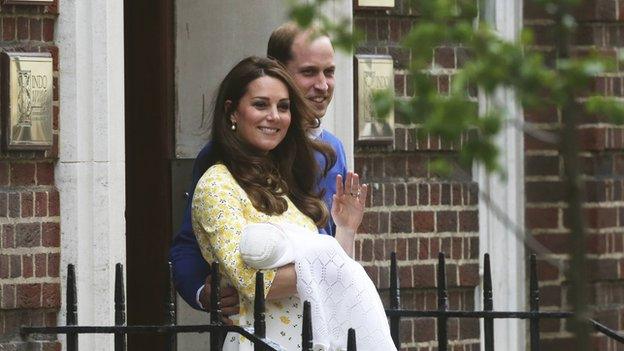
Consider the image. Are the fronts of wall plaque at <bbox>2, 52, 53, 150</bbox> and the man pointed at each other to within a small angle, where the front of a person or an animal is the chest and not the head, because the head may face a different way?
no

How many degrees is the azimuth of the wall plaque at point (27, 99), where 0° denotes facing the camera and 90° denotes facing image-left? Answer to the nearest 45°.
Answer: approximately 315°

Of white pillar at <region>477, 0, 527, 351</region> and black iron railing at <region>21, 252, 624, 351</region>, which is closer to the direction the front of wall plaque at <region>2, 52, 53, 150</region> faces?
the black iron railing

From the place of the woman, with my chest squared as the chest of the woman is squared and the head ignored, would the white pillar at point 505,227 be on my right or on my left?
on my left

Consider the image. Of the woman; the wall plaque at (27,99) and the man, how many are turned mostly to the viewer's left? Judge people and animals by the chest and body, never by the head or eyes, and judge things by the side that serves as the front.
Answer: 0

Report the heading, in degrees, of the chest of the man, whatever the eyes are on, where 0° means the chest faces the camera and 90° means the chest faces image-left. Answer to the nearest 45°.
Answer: approximately 315°

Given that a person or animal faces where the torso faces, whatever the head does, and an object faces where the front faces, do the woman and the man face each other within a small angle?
no

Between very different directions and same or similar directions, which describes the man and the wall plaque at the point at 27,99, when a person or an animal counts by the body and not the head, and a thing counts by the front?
same or similar directions

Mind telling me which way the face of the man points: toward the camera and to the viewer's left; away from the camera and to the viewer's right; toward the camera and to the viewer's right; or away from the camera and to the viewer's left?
toward the camera and to the viewer's right

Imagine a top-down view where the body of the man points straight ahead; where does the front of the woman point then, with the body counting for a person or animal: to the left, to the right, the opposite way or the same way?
the same way

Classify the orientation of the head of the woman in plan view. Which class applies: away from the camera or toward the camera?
toward the camera
